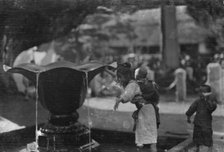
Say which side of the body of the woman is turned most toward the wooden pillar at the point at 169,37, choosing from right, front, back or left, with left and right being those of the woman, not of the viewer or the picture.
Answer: right

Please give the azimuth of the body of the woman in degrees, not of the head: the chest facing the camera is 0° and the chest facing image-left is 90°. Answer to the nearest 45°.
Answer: approximately 90°

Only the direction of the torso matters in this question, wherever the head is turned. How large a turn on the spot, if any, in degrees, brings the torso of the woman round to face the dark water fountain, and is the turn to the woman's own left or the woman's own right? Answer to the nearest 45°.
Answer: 0° — they already face it

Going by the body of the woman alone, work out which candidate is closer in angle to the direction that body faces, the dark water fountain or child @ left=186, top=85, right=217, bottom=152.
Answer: the dark water fountain

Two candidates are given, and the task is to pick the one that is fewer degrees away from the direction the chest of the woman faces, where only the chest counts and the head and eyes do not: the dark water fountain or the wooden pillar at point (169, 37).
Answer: the dark water fountain

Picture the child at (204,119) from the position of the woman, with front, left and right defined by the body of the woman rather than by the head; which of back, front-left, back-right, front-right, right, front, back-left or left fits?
back
